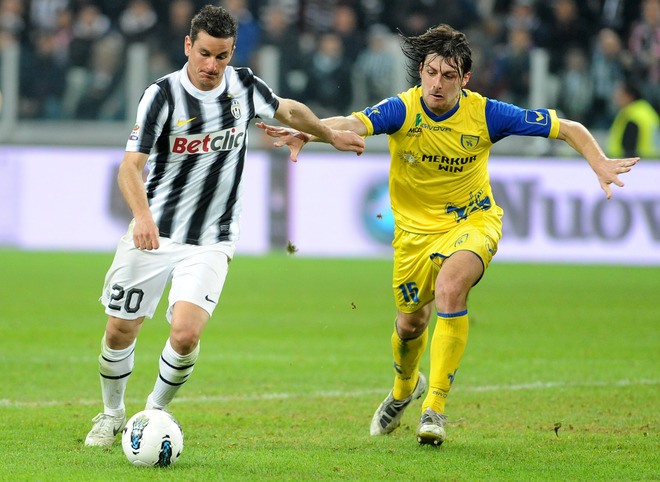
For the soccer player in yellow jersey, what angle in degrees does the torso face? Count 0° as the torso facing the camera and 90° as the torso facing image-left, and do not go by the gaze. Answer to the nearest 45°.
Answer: approximately 0°

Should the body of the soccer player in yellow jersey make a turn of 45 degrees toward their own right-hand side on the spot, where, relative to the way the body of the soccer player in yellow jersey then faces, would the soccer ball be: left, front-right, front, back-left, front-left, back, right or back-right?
front

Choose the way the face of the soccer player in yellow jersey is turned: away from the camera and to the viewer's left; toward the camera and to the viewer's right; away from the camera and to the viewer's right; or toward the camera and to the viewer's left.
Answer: toward the camera and to the viewer's left

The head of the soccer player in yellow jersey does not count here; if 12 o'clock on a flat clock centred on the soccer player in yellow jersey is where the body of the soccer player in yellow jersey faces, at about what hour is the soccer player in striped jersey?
The soccer player in striped jersey is roughly at 2 o'clock from the soccer player in yellow jersey.
